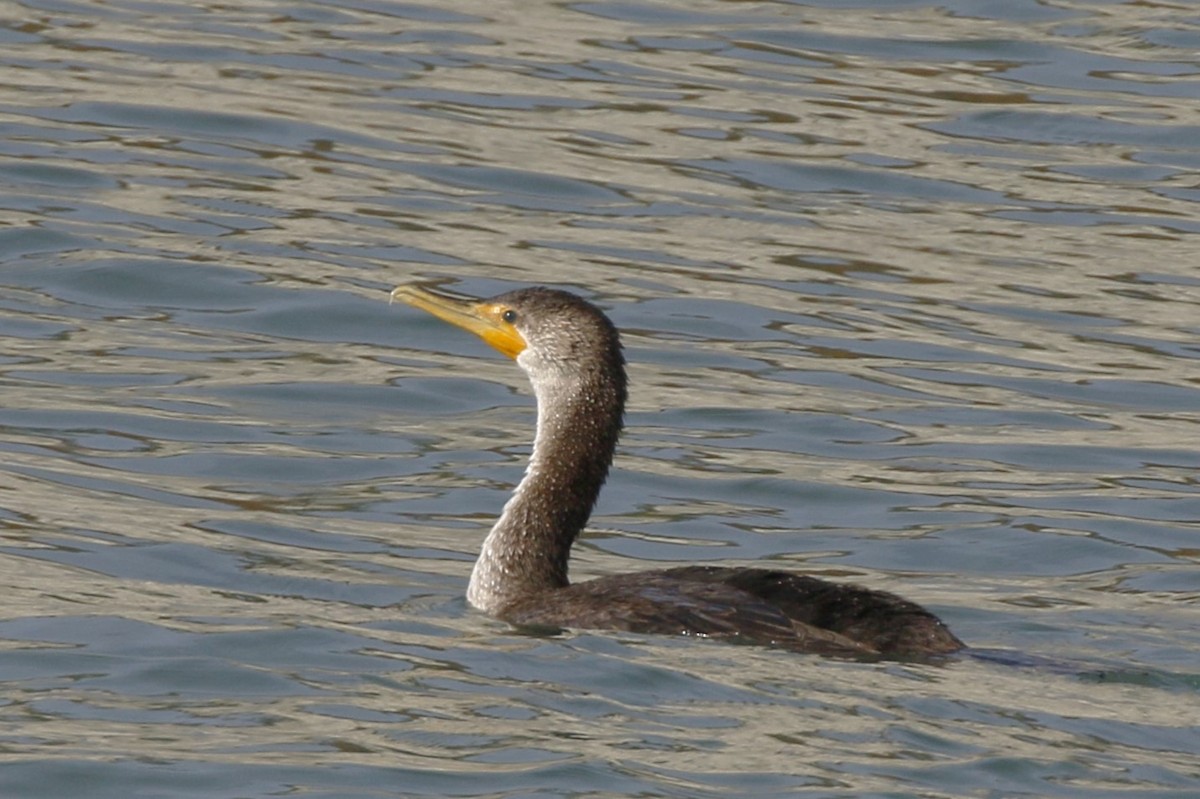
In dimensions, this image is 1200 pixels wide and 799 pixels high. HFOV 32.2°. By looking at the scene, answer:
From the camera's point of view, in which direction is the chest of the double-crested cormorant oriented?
to the viewer's left
